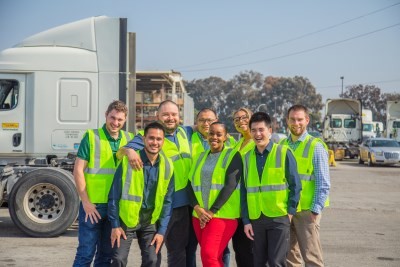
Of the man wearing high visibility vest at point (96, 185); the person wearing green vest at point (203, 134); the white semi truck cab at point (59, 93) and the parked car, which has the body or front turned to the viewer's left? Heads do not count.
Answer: the white semi truck cab

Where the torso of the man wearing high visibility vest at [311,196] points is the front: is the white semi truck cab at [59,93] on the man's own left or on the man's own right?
on the man's own right

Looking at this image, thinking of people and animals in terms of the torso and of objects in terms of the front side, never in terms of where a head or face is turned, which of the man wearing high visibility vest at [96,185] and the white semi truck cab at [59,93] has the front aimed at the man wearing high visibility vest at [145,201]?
the man wearing high visibility vest at [96,185]

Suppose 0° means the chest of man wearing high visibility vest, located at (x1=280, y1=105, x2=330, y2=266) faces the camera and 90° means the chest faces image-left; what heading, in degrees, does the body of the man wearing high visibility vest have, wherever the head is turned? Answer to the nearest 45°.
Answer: approximately 45°

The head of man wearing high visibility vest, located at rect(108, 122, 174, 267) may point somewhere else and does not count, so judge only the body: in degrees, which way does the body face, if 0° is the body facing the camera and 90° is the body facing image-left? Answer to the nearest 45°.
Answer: approximately 0°

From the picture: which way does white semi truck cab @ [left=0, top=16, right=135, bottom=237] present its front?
to the viewer's left
